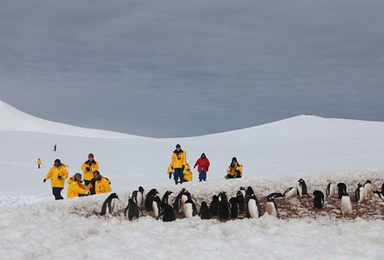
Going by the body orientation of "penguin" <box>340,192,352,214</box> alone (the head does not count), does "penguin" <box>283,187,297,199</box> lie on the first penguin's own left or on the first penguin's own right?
on the first penguin's own right

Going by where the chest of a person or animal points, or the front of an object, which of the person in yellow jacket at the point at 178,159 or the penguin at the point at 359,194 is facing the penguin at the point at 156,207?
the person in yellow jacket

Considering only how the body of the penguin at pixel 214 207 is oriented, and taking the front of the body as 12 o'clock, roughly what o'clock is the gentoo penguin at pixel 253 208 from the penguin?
The gentoo penguin is roughly at 4 o'clock from the penguin.

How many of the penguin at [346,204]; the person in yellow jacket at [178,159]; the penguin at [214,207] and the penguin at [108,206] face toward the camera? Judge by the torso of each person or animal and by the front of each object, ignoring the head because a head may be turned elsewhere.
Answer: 2

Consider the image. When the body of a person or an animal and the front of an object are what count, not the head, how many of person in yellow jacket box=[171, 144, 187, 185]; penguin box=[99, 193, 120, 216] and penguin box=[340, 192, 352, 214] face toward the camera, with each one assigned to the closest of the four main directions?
2

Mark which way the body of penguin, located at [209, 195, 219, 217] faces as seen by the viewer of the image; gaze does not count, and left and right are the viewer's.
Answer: facing away from the viewer

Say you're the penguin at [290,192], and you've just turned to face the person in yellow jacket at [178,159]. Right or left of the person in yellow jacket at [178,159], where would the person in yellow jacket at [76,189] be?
left

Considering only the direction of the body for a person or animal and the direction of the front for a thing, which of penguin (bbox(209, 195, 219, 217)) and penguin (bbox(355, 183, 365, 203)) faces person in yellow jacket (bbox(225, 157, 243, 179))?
penguin (bbox(209, 195, 219, 217))

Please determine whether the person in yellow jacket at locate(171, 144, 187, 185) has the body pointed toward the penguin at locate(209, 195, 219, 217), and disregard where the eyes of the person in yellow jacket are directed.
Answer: yes
